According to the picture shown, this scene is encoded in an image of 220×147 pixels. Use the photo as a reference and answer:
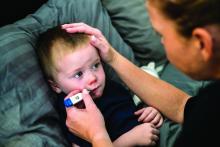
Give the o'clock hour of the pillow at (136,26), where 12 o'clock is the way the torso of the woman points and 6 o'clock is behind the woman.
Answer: The pillow is roughly at 1 o'clock from the woman.

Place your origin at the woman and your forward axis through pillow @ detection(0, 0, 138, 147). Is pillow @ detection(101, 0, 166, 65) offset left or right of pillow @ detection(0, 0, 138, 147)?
right

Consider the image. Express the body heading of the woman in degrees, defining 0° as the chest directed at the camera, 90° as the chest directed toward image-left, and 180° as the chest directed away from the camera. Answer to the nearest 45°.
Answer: approximately 135°
